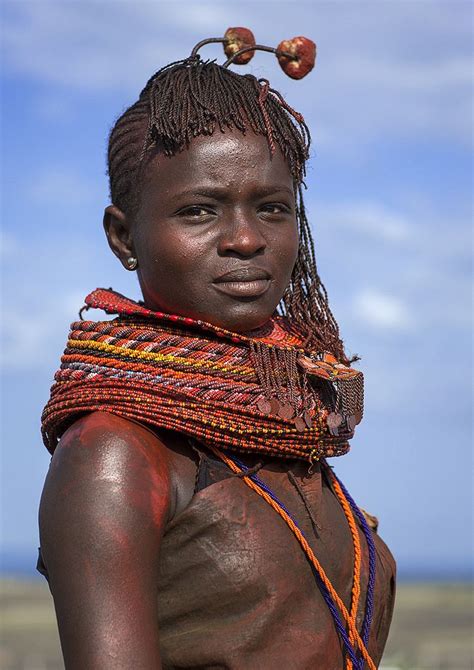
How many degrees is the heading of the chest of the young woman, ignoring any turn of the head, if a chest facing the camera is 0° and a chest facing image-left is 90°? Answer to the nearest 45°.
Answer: approximately 315°
